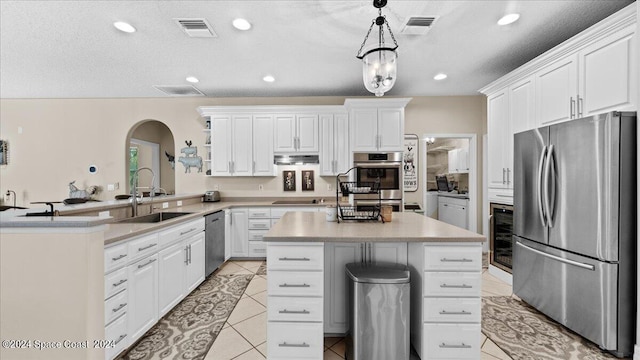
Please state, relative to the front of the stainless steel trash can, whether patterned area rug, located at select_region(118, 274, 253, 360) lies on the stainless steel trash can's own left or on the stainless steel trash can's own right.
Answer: on the stainless steel trash can's own right

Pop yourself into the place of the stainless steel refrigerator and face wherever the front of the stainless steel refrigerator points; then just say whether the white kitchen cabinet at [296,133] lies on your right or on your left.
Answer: on your right

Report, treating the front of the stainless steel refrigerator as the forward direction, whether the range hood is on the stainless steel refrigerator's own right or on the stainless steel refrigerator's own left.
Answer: on the stainless steel refrigerator's own right

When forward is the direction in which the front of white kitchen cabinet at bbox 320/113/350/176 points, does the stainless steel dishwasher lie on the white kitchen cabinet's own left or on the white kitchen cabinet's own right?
on the white kitchen cabinet's own right

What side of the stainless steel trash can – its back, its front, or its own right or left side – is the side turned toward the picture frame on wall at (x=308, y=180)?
back

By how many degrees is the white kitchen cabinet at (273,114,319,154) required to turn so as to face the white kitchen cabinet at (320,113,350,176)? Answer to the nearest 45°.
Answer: approximately 90° to its left

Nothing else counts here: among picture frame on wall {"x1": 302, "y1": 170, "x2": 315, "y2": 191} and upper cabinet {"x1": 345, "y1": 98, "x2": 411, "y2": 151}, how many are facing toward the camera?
2
